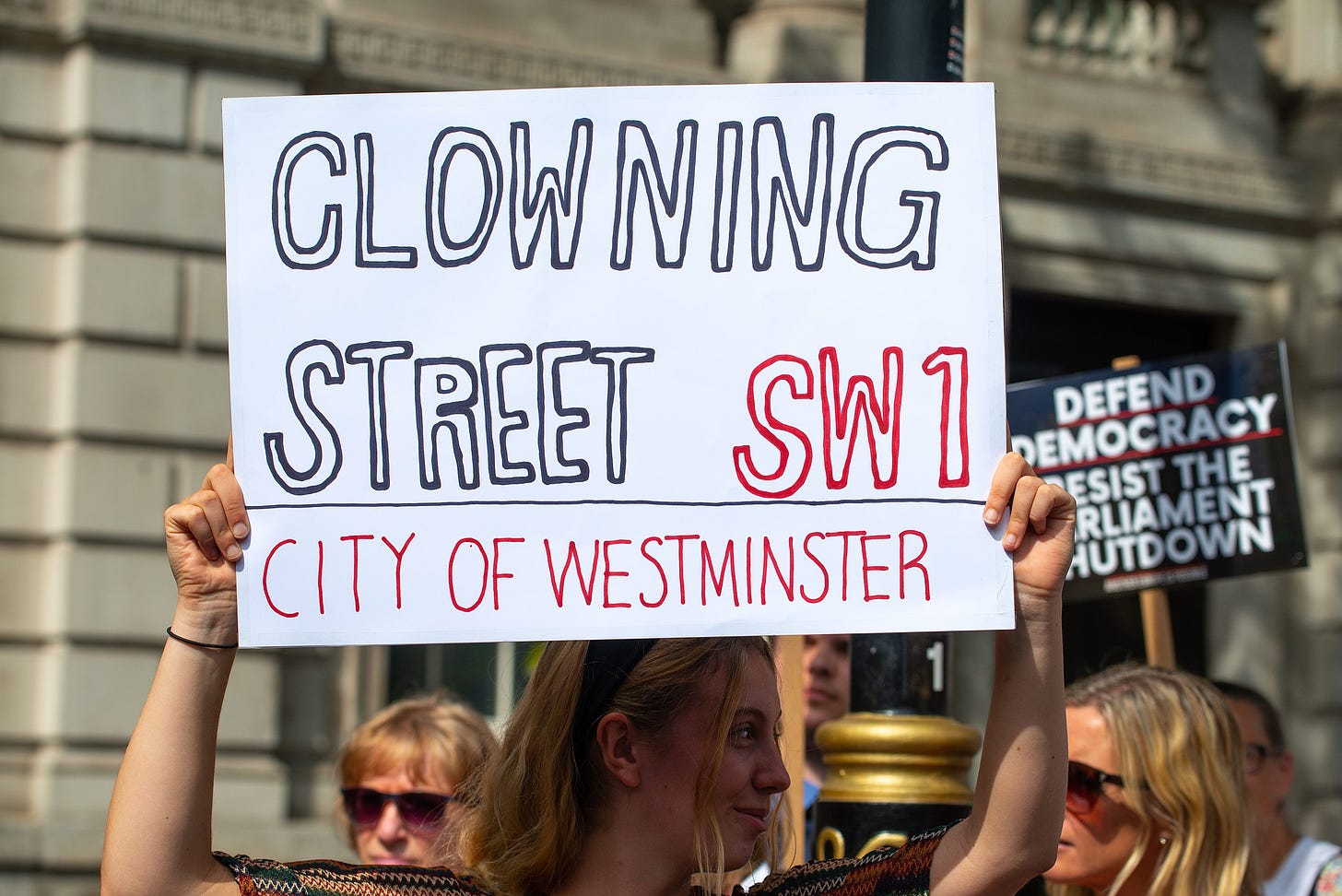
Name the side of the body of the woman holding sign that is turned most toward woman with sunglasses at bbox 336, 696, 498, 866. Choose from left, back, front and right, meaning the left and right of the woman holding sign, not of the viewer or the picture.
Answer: back

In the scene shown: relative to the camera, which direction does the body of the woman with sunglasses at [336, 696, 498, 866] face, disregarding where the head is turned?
toward the camera

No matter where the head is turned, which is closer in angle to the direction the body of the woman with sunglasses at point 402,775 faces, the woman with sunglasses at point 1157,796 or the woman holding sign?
the woman holding sign

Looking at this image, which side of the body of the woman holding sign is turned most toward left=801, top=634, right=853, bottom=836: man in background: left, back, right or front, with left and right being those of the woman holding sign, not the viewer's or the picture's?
back

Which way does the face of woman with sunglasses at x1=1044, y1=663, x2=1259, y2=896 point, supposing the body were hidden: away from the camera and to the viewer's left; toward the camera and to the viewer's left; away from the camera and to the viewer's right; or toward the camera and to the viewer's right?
toward the camera and to the viewer's left

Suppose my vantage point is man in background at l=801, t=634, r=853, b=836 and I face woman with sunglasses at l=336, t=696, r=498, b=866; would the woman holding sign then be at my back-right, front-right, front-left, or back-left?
front-left

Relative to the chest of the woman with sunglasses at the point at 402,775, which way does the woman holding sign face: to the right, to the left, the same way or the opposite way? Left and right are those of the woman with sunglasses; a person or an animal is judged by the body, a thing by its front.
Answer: the same way

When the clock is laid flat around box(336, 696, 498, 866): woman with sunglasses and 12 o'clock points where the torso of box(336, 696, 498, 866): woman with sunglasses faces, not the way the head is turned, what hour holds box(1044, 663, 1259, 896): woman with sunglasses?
box(1044, 663, 1259, 896): woman with sunglasses is roughly at 10 o'clock from box(336, 696, 498, 866): woman with sunglasses.

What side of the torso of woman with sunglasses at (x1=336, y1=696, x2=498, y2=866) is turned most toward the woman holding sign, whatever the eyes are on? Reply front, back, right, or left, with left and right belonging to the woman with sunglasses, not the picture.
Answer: front

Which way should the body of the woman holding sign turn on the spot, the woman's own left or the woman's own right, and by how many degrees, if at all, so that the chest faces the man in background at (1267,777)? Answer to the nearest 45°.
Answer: approximately 135° to the woman's own left

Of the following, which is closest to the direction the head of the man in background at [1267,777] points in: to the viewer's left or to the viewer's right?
to the viewer's left

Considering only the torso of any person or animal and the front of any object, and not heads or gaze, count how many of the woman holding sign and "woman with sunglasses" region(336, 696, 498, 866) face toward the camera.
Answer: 2

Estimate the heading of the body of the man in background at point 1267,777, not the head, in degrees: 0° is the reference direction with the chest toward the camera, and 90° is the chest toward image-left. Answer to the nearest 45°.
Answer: approximately 45°

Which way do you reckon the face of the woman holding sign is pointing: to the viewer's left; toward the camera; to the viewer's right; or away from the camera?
to the viewer's right

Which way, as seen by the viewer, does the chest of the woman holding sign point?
toward the camera

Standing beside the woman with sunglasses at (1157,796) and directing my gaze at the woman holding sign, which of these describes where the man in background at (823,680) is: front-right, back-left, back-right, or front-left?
back-right

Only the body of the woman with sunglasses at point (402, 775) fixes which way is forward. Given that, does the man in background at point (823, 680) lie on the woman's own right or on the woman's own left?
on the woman's own left
